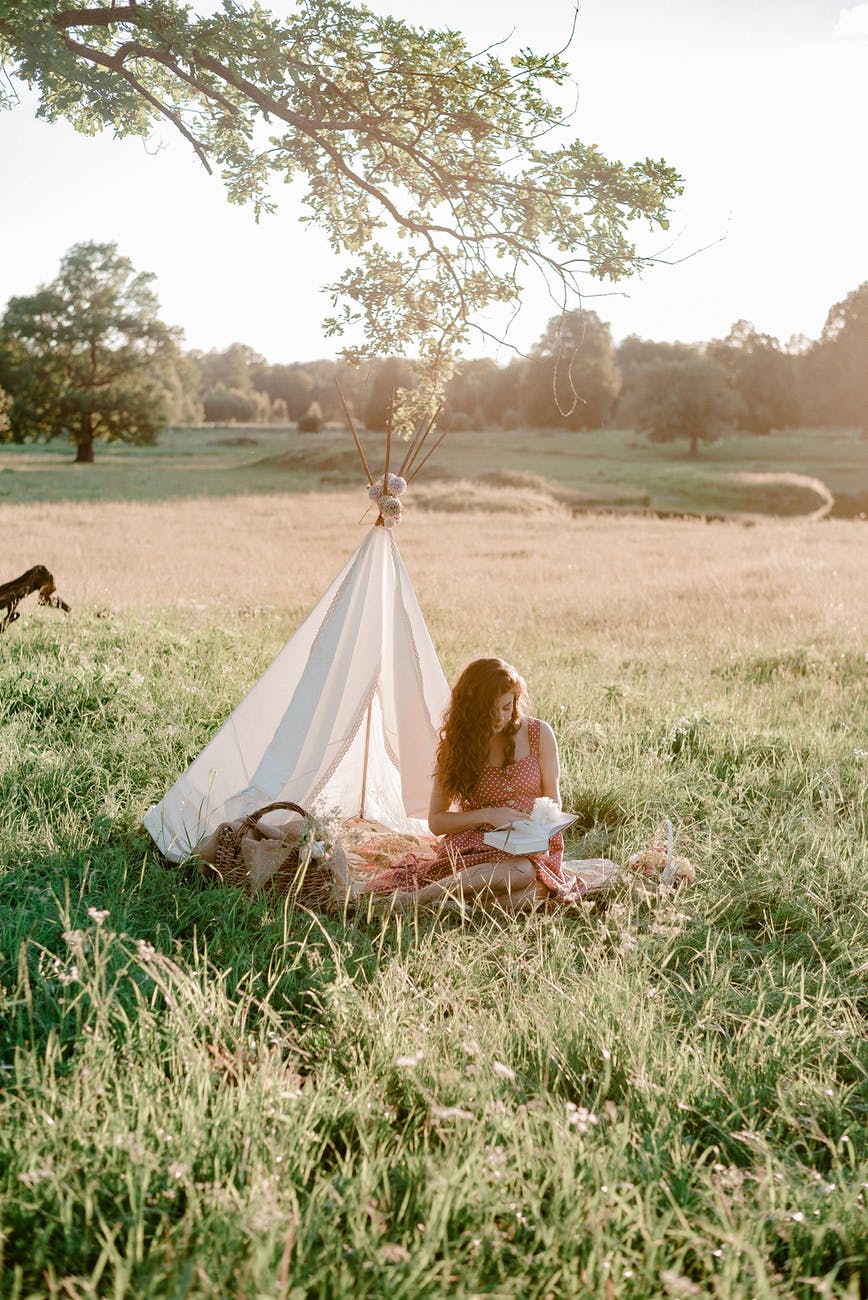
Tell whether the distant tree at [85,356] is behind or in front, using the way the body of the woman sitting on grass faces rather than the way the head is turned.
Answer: behind

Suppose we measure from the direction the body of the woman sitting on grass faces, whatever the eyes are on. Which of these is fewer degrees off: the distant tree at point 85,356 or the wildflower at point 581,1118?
the wildflower

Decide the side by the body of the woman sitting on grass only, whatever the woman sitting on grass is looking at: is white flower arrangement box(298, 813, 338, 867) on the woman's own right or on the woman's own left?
on the woman's own right

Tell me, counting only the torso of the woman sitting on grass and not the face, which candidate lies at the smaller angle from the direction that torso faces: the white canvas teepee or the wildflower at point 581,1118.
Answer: the wildflower

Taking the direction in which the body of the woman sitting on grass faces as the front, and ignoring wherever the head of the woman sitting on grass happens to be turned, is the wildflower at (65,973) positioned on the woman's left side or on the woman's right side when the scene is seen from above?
on the woman's right side

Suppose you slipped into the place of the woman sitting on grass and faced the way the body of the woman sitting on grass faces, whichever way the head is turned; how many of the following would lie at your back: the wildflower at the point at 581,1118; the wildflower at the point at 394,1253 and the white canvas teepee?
1

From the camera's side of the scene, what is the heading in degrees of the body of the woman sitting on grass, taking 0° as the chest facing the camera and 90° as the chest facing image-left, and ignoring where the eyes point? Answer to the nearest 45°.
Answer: approximately 315°

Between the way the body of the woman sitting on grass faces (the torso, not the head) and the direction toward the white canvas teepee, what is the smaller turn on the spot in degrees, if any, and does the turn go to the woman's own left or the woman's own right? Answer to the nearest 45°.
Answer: approximately 180°

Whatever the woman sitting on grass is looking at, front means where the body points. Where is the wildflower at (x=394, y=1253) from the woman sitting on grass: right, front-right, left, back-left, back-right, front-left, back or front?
front-right

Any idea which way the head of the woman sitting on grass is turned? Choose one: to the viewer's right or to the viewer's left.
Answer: to the viewer's right

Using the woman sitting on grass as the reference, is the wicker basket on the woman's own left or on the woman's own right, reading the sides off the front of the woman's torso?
on the woman's own right

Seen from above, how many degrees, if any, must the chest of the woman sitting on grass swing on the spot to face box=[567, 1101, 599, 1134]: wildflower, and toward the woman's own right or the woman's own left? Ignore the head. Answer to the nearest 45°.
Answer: approximately 45° to the woman's own right
